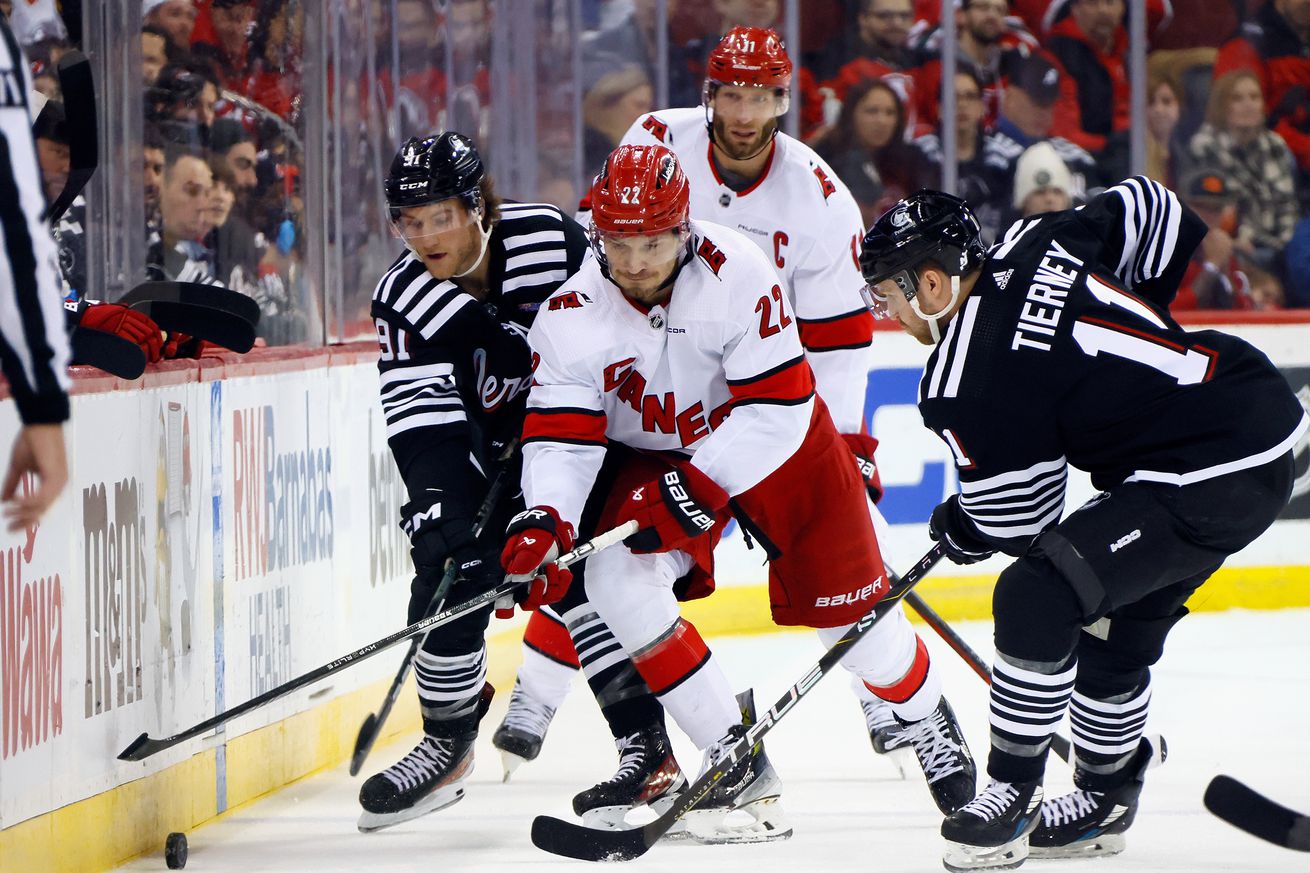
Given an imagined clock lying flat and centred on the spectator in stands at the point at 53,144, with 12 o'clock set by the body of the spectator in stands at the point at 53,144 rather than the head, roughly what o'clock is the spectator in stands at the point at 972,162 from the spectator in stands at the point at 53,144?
the spectator in stands at the point at 972,162 is roughly at 9 o'clock from the spectator in stands at the point at 53,144.

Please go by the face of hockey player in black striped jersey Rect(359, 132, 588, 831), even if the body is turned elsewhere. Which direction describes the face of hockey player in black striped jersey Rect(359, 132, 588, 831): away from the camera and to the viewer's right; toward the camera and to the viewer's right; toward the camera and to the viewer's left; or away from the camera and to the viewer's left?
toward the camera and to the viewer's left

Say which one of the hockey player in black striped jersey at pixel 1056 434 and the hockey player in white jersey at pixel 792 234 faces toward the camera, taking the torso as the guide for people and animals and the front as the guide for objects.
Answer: the hockey player in white jersey

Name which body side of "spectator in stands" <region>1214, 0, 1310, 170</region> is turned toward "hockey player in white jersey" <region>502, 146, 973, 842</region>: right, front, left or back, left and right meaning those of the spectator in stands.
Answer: front

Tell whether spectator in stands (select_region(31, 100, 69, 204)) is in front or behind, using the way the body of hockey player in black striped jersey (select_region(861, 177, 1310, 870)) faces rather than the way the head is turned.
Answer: in front

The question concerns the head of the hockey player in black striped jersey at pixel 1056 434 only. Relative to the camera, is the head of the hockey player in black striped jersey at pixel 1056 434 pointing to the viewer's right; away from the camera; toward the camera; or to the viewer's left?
to the viewer's left

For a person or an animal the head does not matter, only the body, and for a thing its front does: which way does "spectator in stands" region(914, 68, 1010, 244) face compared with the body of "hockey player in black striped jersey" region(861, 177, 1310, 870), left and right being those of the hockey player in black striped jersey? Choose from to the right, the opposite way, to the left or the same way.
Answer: to the left

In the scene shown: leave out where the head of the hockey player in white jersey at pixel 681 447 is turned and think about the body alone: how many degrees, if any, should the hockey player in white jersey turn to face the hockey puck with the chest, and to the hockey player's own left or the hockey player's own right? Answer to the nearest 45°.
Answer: approximately 45° to the hockey player's own right

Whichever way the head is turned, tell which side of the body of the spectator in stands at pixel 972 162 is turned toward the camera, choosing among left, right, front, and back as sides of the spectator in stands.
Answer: front

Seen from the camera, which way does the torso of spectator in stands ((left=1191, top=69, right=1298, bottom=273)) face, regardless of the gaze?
toward the camera

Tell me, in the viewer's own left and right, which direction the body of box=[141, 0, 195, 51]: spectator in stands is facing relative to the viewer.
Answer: facing the viewer and to the right of the viewer

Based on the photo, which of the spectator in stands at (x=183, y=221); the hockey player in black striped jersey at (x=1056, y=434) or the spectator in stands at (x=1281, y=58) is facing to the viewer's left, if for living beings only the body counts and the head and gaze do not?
the hockey player in black striped jersey

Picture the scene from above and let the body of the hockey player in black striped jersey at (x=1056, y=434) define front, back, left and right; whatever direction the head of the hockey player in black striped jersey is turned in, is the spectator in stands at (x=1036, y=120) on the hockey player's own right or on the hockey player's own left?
on the hockey player's own right
